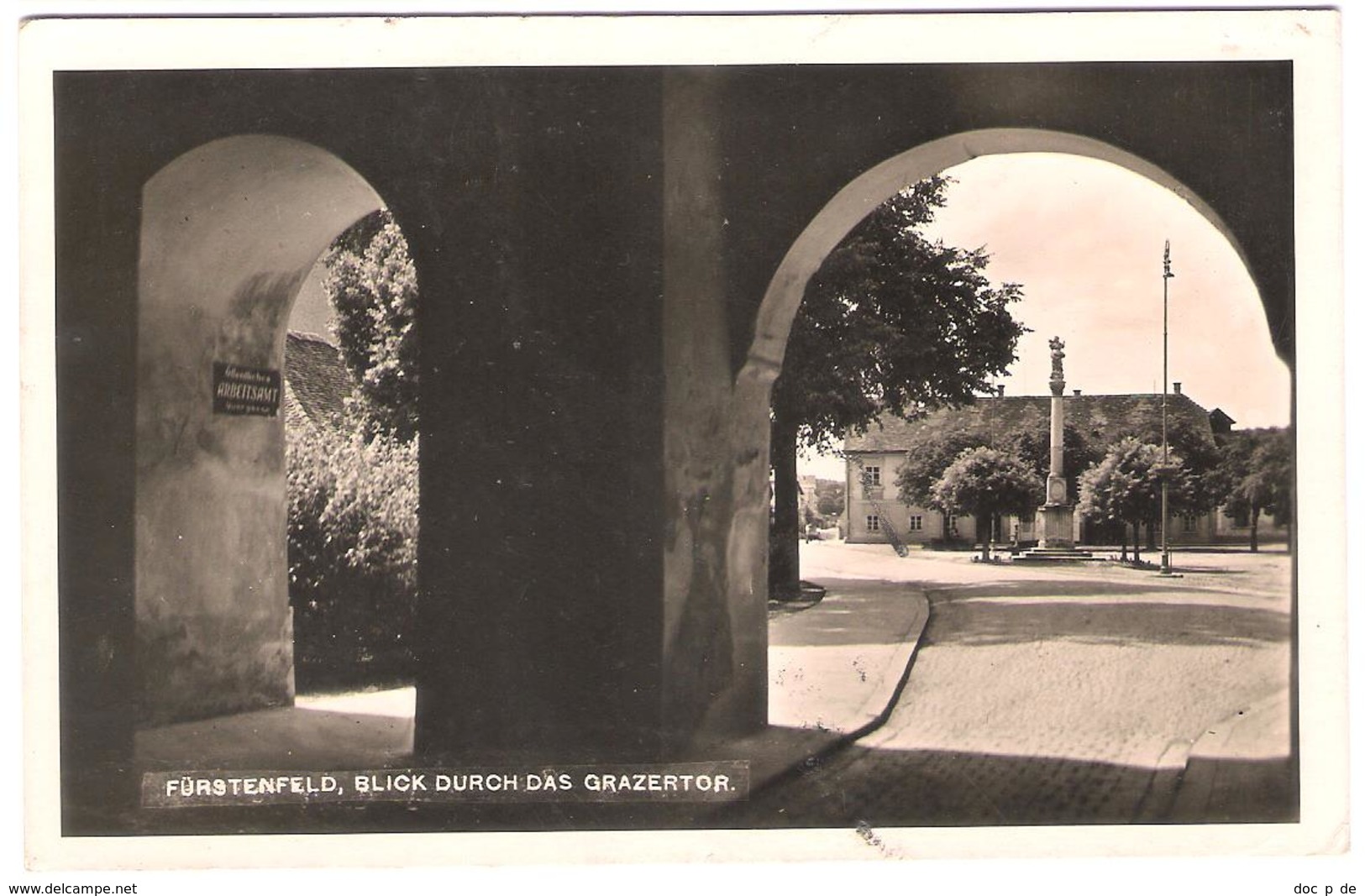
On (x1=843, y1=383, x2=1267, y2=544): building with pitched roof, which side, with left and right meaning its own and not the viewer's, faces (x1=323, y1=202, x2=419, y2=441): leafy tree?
front

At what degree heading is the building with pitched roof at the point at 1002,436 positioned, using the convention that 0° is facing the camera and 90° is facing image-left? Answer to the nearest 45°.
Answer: approximately 0°

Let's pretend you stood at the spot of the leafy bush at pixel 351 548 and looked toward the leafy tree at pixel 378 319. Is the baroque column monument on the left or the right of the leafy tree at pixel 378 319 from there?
right
